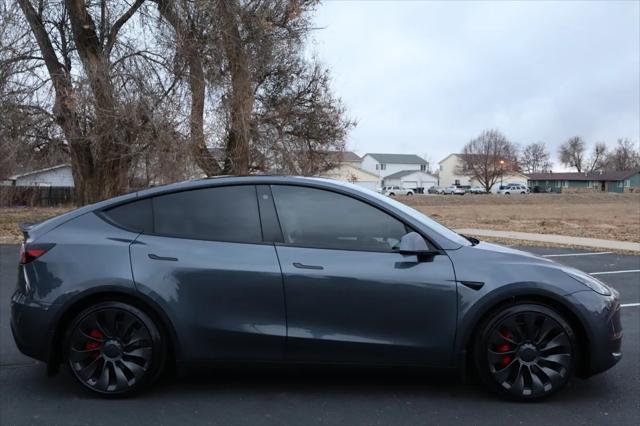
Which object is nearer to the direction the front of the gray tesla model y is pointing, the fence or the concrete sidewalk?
the concrete sidewalk

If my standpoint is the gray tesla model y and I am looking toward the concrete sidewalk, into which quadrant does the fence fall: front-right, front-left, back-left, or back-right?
front-left

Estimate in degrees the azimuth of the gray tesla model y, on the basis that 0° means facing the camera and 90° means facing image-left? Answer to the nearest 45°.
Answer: approximately 270°

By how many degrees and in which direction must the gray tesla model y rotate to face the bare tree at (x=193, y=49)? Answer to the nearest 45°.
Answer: approximately 90° to its left

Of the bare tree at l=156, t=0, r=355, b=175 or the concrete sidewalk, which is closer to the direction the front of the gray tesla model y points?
the concrete sidewalk

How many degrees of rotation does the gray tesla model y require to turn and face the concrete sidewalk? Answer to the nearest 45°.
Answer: approximately 45° to its left

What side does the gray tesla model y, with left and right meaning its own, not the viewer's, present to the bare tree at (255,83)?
left

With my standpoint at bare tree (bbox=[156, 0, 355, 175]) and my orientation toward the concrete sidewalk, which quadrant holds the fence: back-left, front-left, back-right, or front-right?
back-left
